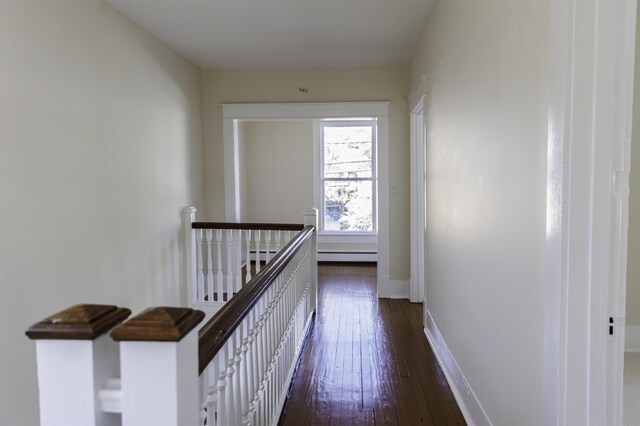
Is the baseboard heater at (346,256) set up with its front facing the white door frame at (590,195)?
yes

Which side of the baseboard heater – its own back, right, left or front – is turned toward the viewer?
front
